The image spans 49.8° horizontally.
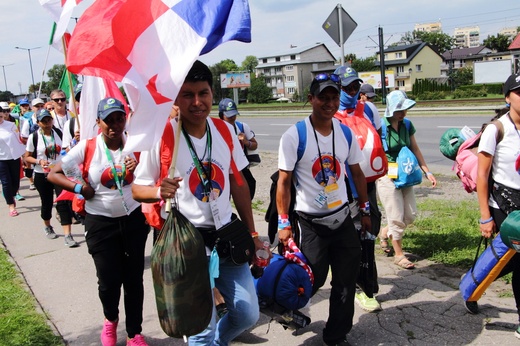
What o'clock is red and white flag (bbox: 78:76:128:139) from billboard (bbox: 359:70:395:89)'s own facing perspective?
The red and white flag is roughly at 12 o'clock from the billboard.

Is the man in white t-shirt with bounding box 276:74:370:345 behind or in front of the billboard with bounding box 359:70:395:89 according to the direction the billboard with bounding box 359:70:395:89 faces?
in front

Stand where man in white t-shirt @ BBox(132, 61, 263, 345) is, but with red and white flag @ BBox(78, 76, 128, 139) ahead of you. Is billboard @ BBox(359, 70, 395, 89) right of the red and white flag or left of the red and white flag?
right

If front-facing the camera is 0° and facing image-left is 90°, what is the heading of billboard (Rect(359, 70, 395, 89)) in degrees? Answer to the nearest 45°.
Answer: approximately 0°

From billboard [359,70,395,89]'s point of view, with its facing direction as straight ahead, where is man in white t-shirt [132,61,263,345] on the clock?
The man in white t-shirt is roughly at 12 o'clock from the billboard.
